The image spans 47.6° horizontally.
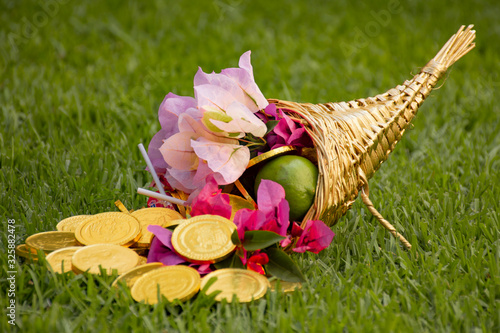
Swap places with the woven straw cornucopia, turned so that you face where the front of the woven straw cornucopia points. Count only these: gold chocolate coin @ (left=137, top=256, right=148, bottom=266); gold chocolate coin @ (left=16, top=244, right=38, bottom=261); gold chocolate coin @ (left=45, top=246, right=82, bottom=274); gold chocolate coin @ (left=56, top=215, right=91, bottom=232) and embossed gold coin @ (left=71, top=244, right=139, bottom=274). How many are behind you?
0

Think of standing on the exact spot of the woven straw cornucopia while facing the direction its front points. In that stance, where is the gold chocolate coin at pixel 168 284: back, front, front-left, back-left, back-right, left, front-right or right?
front-left

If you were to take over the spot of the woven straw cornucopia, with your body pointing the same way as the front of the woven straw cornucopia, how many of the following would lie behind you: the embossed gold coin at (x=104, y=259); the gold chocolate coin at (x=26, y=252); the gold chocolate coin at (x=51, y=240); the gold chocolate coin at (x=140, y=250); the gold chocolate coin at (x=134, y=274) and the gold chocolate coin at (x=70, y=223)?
0

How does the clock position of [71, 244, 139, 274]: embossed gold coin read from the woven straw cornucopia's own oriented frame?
The embossed gold coin is roughly at 11 o'clock from the woven straw cornucopia.

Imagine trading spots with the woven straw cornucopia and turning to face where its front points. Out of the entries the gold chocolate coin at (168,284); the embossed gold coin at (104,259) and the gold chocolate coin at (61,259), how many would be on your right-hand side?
0

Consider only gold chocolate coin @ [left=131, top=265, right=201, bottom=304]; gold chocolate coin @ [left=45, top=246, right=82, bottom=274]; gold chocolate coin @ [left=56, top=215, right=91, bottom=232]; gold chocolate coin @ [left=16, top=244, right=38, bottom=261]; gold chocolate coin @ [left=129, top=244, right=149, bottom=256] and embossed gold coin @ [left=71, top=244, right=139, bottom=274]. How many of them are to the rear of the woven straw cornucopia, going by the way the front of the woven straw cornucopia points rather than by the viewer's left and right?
0

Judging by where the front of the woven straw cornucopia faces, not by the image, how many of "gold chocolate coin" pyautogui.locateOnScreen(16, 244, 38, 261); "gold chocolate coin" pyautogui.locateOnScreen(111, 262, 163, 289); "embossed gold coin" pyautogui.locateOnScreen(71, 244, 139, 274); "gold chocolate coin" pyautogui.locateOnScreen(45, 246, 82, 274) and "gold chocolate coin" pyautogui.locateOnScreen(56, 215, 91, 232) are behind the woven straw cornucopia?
0

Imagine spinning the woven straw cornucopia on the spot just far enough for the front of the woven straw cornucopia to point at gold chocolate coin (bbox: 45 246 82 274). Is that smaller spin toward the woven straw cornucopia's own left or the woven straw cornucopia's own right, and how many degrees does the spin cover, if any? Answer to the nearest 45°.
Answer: approximately 45° to the woven straw cornucopia's own left

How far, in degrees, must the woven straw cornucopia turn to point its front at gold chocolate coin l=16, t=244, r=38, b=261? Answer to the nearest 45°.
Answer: approximately 45° to its left

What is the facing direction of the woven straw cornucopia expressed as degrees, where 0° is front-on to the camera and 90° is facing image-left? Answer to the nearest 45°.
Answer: approximately 90°

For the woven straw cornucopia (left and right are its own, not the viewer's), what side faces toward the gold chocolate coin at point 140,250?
front

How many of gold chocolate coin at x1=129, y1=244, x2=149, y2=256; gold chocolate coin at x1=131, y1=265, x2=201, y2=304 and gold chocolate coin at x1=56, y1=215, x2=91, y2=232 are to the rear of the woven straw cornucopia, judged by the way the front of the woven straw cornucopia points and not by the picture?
0
